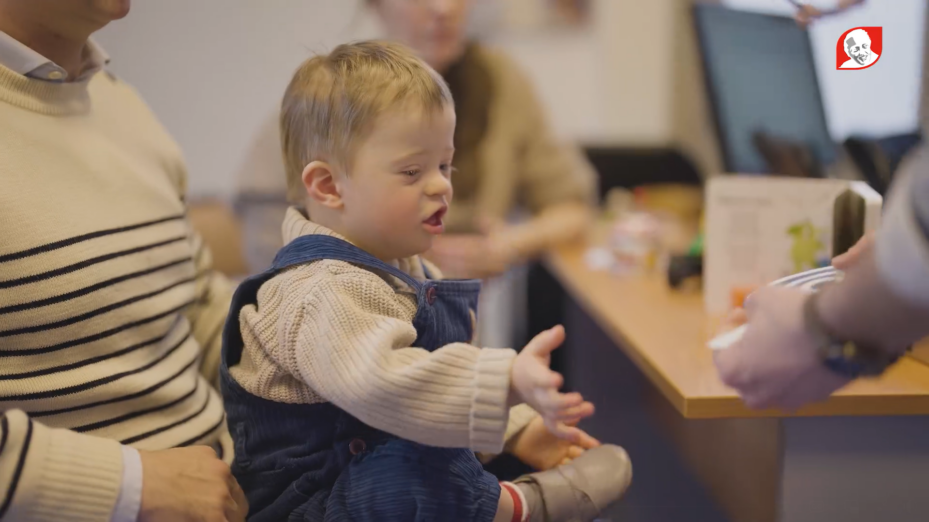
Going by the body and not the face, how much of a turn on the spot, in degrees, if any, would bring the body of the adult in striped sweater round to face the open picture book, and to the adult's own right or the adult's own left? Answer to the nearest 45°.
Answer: approximately 45° to the adult's own left

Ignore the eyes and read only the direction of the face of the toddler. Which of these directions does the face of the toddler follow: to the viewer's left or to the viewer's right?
to the viewer's right

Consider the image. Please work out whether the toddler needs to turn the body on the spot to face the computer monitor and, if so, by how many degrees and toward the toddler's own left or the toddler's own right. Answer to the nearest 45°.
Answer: approximately 45° to the toddler's own left

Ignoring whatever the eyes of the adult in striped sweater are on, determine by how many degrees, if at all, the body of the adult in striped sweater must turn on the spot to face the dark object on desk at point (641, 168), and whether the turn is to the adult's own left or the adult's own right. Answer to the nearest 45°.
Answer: approximately 90° to the adult's own left

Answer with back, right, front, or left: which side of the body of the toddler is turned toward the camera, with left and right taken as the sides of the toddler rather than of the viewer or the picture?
right

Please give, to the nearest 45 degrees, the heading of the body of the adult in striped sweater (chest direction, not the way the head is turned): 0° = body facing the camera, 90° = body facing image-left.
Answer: approximately 315°

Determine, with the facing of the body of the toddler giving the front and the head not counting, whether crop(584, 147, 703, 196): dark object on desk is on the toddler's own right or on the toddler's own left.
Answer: on the toddler's own left

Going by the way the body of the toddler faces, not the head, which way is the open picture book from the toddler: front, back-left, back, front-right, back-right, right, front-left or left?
front-left
